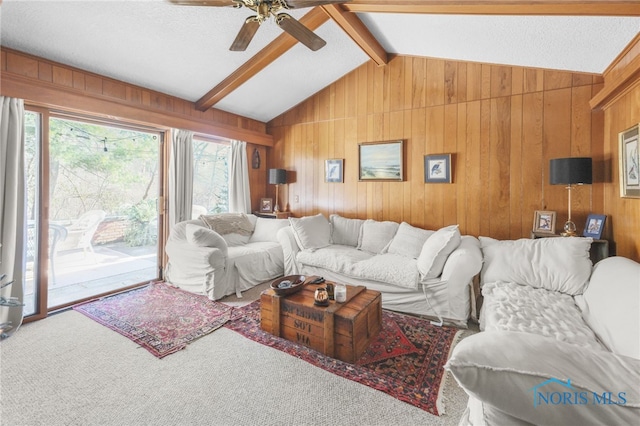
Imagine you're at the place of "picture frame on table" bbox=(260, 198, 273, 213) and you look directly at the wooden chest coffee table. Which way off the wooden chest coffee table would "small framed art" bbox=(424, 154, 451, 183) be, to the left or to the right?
left

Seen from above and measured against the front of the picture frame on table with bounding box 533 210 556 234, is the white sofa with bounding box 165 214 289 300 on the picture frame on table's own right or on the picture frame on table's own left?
on the picture frame on table's own right

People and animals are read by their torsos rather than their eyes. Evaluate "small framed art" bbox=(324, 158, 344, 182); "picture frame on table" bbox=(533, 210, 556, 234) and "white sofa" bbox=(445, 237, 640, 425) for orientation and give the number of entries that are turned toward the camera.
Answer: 2

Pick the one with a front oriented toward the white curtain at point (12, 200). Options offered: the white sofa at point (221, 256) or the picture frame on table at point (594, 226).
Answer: the picture frame on table

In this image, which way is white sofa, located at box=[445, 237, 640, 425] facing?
to the viewer's left

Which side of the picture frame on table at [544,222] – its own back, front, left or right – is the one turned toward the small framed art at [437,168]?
right
